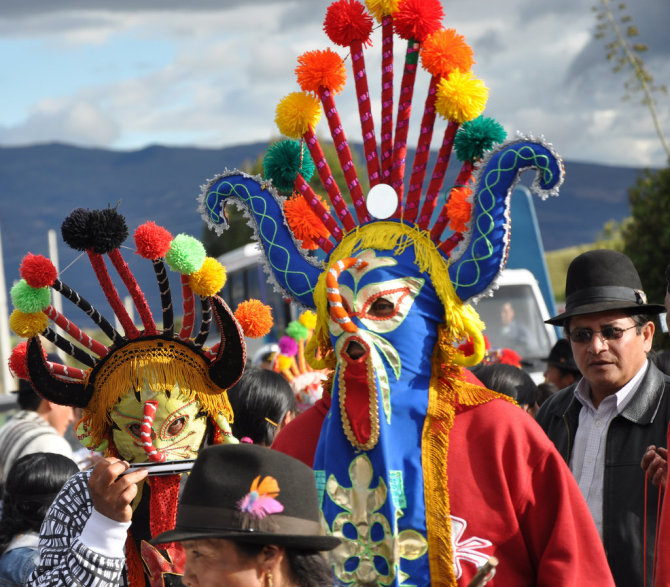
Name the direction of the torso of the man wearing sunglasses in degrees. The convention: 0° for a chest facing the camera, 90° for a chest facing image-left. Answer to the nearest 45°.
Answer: approximately 45°

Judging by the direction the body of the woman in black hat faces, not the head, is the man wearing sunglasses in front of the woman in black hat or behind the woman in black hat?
behind
